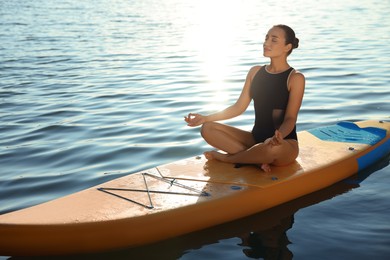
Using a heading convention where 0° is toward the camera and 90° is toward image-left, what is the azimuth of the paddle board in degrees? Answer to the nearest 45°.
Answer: approximately 45°

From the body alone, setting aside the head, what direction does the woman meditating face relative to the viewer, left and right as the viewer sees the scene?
facing the viewer and to the left of the viewer
